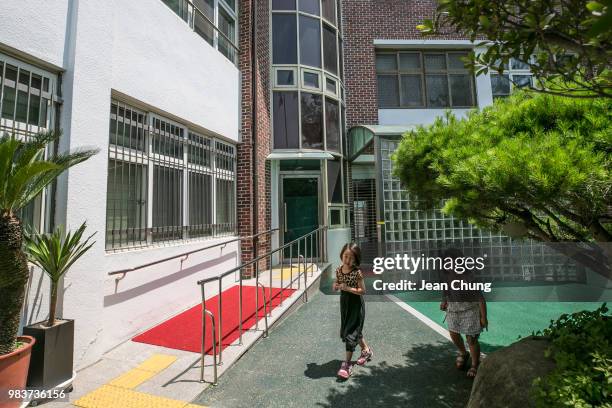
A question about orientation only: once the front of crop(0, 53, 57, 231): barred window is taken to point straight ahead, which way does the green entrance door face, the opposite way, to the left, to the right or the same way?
to the right

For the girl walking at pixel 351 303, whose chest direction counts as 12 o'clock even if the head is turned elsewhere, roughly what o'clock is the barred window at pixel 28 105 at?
The barred window is roughly at 1 o'clock from the girl walking.

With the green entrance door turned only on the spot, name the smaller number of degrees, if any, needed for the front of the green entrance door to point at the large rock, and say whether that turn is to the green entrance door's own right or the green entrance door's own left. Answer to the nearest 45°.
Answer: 0° — it already faces it

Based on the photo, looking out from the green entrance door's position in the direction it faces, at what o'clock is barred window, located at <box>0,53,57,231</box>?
The barred window is roughly at 1 o'clock from the green entrance door.

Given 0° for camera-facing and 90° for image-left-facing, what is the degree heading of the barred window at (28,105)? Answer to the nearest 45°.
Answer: approximately 315°

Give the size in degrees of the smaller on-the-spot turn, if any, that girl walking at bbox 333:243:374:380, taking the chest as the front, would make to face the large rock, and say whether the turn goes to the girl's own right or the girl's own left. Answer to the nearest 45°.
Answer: approximately 90° to the girl's own left

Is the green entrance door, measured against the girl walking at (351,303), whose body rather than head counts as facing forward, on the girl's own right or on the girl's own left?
on the girl's own right
